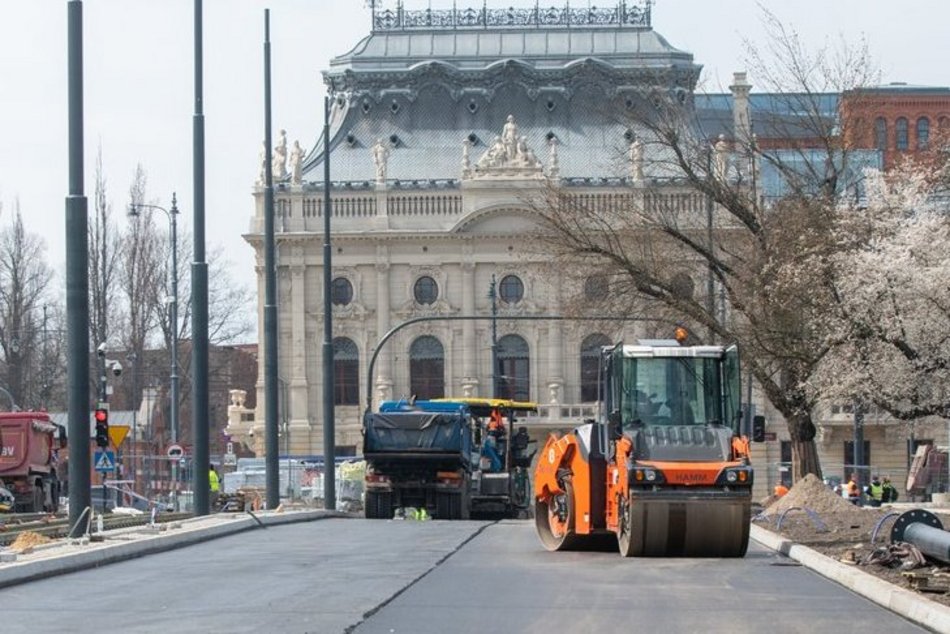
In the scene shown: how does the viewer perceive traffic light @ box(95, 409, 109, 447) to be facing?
facing the viewer

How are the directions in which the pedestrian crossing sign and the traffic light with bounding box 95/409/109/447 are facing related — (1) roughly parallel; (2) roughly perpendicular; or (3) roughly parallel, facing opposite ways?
roughly parallel

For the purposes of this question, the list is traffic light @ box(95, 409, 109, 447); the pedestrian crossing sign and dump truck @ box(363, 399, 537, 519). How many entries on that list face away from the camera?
1

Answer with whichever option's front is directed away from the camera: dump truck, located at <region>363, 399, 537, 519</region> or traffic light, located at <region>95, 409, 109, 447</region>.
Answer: the dump truck

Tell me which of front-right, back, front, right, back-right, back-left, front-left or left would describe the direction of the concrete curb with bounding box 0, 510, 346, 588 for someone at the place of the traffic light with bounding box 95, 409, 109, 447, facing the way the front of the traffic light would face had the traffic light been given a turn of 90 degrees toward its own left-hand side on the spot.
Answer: right

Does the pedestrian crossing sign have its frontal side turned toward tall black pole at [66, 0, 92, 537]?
yes

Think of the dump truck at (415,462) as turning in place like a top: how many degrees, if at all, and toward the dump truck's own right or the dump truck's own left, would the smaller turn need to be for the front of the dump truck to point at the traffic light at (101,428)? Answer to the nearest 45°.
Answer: approximately 135° to the dump truck's own left

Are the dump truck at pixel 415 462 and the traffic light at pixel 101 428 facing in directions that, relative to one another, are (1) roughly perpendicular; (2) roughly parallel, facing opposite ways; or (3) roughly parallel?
roughly parallel, facing opposite ways

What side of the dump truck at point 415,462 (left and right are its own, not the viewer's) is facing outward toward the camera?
back

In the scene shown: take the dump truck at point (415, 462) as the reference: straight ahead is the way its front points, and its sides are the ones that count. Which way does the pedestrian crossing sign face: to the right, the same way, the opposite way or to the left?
the opposite way

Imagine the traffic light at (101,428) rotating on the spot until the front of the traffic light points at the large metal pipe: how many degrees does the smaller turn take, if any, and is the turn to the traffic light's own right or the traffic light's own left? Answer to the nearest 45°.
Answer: approximately 45° to the traffic light's own left

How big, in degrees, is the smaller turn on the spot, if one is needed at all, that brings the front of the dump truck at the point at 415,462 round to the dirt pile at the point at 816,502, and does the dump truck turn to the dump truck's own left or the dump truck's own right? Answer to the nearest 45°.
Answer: approximately 135° to the dump truck's own right

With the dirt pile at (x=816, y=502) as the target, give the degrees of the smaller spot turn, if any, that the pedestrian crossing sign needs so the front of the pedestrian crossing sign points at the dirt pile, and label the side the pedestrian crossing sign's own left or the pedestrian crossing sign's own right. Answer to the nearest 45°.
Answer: approximately 45° to the pedestrian crossing sign's own left

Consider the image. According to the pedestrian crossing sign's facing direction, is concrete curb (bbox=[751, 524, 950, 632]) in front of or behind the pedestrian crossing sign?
in front

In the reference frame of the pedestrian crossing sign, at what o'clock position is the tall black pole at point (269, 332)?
The tall black pole is roughly at 9 o'clock from the pedestrian crossing sign.

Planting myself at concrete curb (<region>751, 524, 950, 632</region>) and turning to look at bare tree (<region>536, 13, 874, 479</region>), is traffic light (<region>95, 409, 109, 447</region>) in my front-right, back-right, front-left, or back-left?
front-left

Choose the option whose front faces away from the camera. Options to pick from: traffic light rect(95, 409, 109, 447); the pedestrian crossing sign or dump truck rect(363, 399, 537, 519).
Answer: the dump truck
